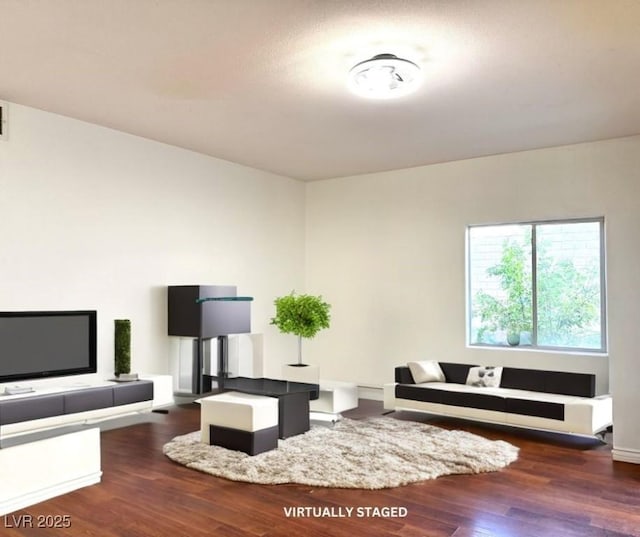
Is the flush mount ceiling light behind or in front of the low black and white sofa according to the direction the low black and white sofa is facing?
in front

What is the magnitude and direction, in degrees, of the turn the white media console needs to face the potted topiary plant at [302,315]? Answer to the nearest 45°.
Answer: approximately 90° to its left

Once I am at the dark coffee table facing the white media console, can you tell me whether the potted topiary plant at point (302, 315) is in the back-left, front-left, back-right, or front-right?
back-right

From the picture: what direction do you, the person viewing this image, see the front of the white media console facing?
facing the viewer and to the right of the viewer

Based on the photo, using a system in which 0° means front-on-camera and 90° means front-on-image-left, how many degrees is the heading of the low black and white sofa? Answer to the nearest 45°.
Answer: approximately 45°
